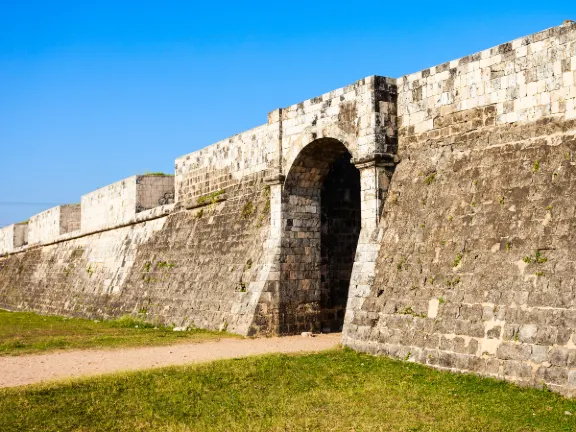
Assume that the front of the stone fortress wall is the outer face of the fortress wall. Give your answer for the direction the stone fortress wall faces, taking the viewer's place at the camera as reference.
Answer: facing the viewer and to the left of the viewer
